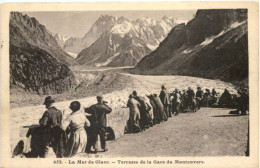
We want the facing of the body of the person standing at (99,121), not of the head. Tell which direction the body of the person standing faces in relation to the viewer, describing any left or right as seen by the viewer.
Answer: facing away from the viewer

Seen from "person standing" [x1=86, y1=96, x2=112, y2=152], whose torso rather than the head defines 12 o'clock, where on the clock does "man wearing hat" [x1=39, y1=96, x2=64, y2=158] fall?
The man wearing hat is roughly at 9 o'clock from the person standing.

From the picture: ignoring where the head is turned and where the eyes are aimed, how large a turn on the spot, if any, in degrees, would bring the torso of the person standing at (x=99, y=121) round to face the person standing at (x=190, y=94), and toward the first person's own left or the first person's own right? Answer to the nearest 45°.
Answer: approximately 90° to the first person's own right

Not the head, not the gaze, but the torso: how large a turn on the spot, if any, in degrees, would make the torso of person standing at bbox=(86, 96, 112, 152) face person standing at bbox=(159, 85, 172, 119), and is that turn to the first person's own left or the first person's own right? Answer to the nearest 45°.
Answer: approximately 90° to the first person's own right

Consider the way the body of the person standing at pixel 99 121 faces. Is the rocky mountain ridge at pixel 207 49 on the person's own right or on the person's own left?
on the person's own right

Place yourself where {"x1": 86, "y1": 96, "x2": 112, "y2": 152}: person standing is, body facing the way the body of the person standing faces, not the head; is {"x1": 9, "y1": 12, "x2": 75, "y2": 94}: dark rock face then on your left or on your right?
on your left

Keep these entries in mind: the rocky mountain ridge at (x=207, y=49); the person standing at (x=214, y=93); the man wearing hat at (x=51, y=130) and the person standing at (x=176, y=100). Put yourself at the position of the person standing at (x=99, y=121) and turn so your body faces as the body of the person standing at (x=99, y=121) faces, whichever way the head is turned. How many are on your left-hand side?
1
